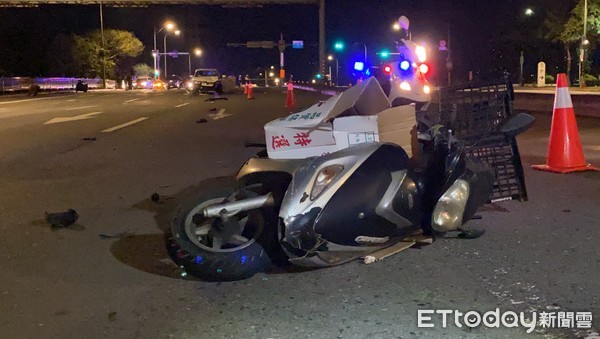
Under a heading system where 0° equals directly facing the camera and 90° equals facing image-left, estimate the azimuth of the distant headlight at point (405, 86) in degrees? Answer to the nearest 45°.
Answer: approximately 0°

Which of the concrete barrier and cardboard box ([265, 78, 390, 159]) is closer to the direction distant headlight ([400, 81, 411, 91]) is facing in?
the cardboard box

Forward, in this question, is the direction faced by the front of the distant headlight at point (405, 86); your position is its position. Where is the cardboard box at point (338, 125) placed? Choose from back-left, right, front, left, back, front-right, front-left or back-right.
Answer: front-right

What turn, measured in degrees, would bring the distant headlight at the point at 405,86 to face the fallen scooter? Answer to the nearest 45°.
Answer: approximately 45° to its right
